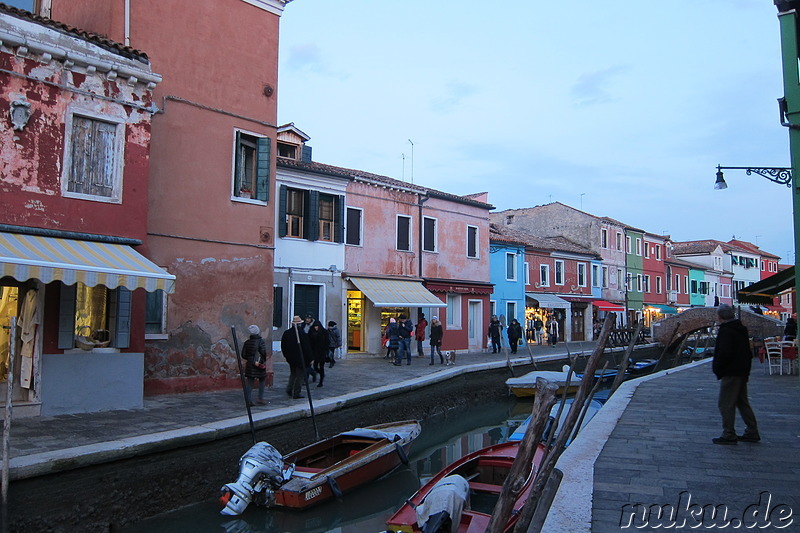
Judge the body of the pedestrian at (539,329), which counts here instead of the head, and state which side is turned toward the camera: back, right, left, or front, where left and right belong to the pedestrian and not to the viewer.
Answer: back

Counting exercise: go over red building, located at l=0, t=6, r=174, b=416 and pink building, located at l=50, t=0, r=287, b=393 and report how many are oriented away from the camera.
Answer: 0

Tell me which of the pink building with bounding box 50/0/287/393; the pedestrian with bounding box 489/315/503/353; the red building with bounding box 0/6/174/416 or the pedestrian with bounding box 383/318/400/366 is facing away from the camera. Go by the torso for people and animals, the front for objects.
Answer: the pedestrian with bounding box 383/318/400/366

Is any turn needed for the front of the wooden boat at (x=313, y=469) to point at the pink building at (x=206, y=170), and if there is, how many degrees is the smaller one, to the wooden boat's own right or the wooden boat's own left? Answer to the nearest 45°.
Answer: approximately 90° to the wooden boat's own left

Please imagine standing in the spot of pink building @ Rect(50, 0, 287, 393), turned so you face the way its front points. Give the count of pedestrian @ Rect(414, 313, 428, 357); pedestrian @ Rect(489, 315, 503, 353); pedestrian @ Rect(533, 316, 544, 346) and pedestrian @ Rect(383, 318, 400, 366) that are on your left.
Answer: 4

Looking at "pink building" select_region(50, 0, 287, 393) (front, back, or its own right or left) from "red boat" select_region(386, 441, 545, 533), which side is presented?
front

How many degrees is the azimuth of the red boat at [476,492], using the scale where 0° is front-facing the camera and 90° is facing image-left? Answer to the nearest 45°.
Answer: approximately 225°

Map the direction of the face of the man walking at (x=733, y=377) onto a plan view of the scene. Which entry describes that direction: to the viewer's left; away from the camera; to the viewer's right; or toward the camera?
away from the camera

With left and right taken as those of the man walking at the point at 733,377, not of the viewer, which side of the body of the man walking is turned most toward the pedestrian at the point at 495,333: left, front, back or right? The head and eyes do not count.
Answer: front

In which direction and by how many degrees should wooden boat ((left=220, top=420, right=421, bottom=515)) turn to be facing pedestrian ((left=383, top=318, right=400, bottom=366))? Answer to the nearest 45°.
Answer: approximately 45° to its left

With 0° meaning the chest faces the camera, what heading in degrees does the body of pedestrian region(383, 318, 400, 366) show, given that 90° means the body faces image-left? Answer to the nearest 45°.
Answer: approximately 180°

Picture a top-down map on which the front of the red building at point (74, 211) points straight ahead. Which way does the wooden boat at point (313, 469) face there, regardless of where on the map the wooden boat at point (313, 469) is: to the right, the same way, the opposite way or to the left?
to the left

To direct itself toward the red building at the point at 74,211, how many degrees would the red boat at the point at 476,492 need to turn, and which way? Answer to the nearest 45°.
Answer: approximately 135° to its left
